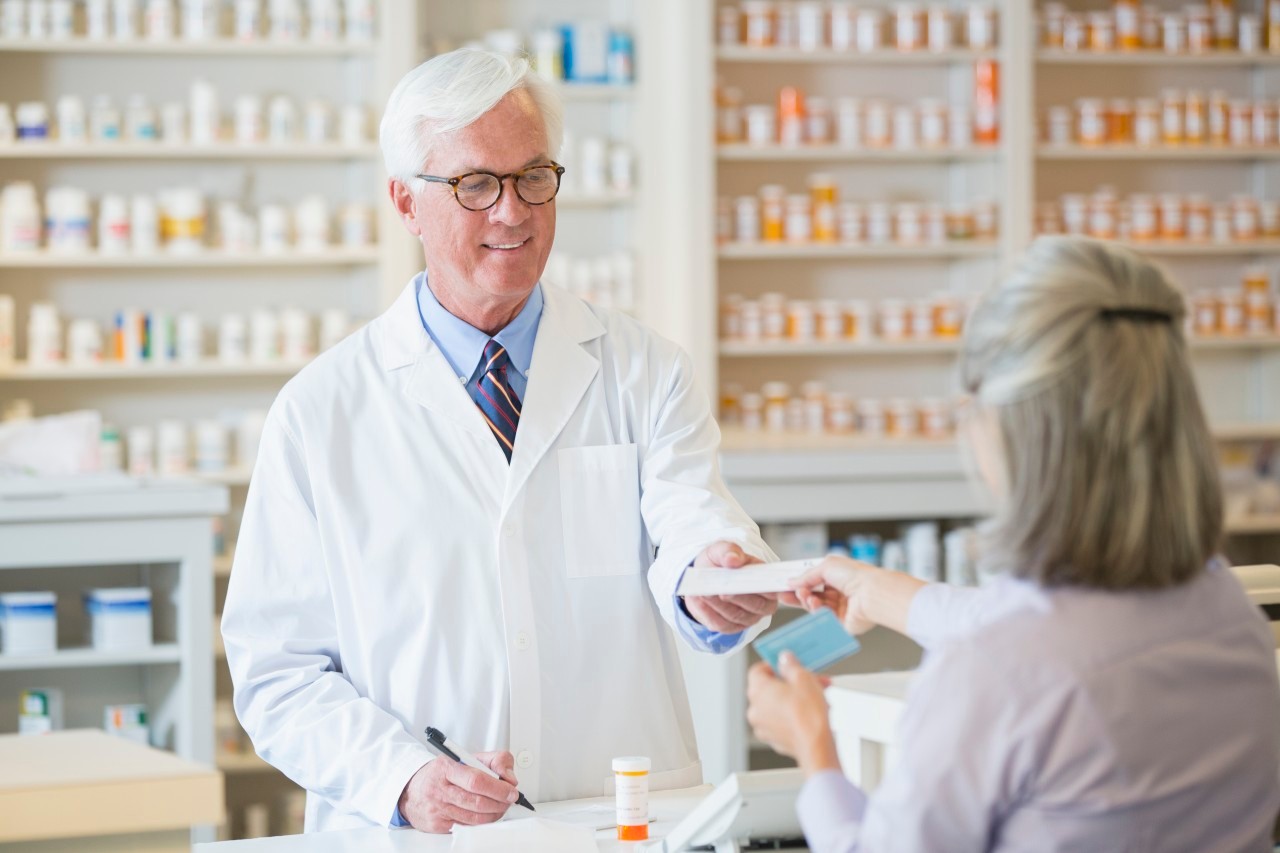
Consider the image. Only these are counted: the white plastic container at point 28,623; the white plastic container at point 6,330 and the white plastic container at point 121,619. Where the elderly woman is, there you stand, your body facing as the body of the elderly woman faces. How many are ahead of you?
3

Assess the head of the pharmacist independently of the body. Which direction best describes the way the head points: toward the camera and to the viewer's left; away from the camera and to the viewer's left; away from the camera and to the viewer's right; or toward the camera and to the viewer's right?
toward the camera and to the viewer's right

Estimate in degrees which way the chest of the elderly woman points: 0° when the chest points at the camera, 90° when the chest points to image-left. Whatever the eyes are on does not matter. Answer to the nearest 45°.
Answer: approximately 135°

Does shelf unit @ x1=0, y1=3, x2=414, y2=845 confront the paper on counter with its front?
yes

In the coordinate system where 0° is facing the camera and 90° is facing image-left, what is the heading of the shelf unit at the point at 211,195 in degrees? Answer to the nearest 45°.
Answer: approximately 0°

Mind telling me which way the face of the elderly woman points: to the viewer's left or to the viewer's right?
to the viewer's left

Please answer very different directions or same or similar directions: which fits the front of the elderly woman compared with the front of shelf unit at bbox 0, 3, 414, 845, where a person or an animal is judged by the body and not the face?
very different directions

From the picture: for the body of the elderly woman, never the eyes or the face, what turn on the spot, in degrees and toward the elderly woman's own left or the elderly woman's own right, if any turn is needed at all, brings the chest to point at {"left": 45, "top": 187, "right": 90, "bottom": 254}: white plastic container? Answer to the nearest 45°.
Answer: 0° — they already face it

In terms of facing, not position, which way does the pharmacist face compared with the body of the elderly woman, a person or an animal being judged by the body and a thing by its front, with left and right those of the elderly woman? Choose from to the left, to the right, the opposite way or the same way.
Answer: the opposite way

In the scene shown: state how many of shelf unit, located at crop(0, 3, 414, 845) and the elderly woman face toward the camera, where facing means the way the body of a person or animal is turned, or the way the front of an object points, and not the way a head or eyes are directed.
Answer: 1
